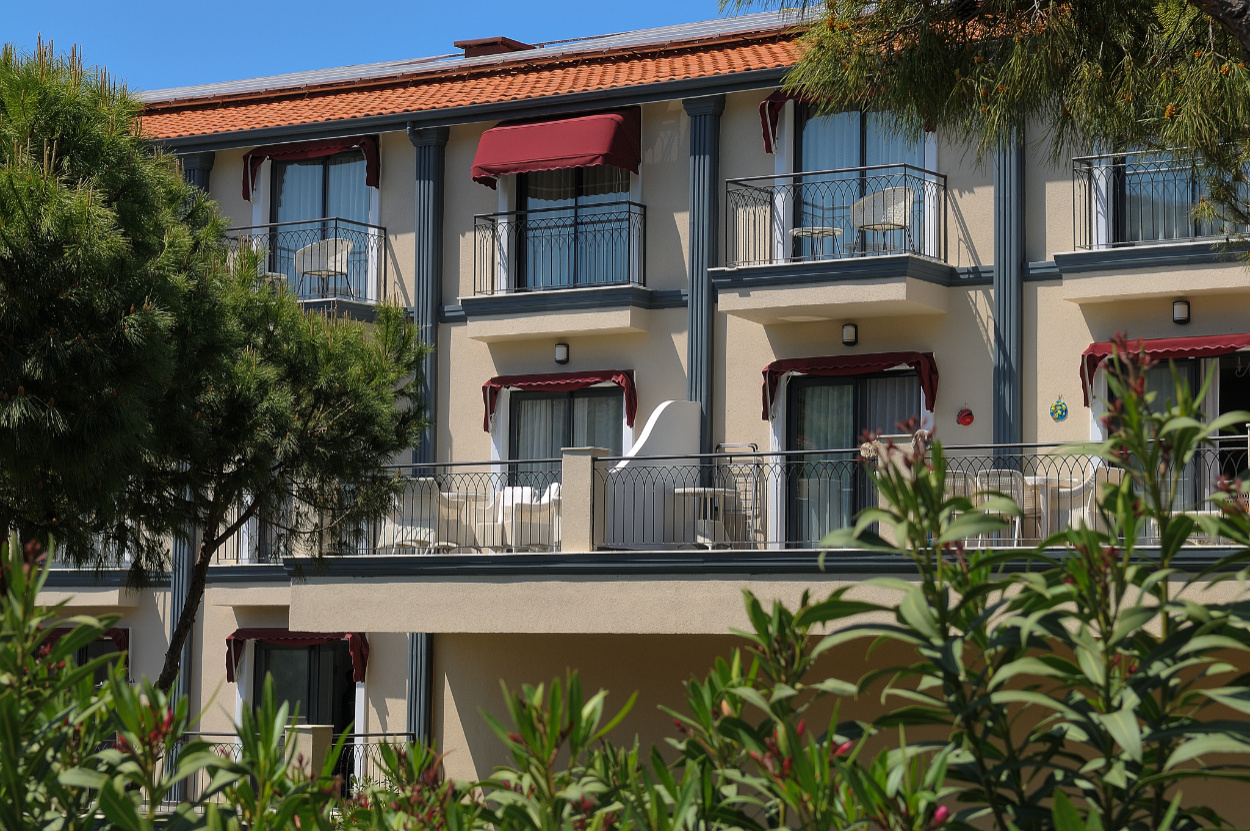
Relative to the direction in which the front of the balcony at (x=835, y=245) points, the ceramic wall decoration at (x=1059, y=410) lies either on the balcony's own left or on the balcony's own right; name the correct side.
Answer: on the balcony's own left

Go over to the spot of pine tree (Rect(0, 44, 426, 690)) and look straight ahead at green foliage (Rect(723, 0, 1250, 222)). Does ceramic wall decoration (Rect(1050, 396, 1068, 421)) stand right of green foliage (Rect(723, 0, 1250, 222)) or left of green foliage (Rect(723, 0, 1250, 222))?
left

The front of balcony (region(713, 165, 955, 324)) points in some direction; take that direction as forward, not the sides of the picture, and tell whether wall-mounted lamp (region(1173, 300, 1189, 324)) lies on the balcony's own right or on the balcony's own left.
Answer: on the balcony's own left

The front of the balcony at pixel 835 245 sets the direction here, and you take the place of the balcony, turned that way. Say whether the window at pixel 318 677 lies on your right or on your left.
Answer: on your right

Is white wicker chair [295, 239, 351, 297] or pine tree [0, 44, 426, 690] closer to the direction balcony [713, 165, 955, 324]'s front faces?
the pine tree

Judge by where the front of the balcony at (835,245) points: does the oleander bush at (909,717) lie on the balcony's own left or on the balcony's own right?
on the balcony's own left

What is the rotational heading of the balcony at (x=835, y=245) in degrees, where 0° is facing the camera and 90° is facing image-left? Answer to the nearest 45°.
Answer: approximately 45°

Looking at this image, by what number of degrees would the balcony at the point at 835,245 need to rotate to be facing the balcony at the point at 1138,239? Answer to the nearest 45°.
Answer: approximately 135° to its left
